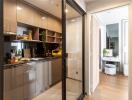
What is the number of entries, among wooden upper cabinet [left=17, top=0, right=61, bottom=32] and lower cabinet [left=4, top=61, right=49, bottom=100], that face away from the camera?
0

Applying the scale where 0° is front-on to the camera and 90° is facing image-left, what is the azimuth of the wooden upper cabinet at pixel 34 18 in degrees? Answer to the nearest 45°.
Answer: approximately 315°

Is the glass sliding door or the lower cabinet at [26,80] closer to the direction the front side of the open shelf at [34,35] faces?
the glass sliding door

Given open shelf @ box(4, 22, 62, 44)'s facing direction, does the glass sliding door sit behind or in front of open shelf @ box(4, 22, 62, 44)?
in front

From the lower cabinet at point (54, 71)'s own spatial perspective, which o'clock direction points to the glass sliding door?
The glass sliding door is roughly at 1 o'clock from the lower cabinet.

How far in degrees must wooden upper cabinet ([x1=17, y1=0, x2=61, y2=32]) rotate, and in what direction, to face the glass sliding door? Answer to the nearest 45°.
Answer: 0° — it already faces it
